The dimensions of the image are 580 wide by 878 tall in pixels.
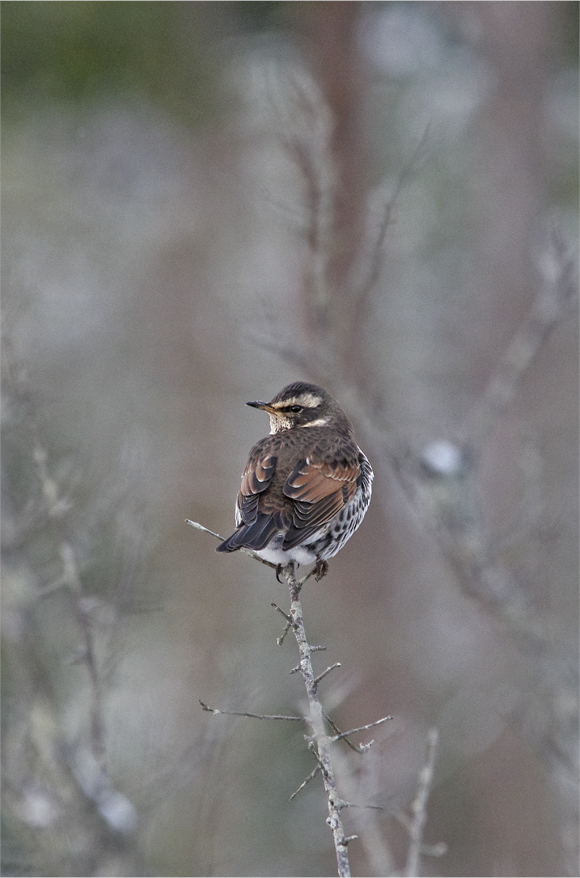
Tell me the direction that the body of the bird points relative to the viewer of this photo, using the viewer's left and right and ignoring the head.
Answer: facing away from the viewer and to the right of the viewer
